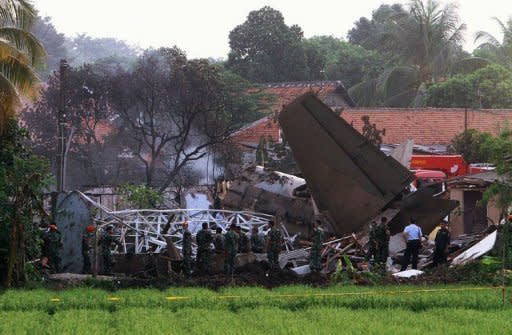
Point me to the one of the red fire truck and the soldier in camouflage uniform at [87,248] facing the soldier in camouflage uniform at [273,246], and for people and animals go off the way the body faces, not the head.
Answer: the soldier in camouflage uniform at [87,248]
